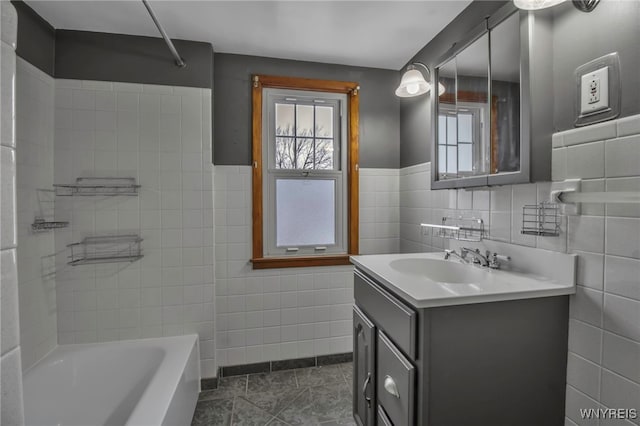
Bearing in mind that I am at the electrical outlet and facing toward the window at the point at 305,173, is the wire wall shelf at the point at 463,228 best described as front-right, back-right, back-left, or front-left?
front-right

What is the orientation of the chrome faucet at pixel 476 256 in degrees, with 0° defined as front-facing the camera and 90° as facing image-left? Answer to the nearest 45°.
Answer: approximately 45°

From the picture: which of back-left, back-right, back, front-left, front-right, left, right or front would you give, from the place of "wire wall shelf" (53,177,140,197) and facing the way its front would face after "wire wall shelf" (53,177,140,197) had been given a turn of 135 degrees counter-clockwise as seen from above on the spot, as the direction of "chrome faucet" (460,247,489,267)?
right

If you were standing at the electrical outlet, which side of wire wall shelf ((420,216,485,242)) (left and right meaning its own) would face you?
left

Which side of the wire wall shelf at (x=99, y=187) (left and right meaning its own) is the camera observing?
front

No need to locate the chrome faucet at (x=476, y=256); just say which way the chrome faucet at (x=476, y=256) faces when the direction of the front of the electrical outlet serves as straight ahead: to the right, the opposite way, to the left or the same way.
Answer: the same way

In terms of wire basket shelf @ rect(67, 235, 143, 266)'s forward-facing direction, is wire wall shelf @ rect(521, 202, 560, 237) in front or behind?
in front

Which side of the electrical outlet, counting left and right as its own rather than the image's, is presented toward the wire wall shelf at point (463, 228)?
right

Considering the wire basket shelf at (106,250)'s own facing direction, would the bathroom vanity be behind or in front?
in front

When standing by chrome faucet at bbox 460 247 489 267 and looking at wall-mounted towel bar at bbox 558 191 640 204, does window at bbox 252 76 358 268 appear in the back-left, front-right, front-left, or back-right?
back-right

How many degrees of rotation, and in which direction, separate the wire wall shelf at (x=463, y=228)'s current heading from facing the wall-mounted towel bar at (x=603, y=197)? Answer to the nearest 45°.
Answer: approximately 90° to its left

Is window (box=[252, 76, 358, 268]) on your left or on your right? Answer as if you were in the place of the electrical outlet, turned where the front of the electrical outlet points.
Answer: on your right

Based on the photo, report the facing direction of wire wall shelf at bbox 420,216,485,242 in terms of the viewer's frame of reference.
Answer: facing the viewer and to the left of the viewer
